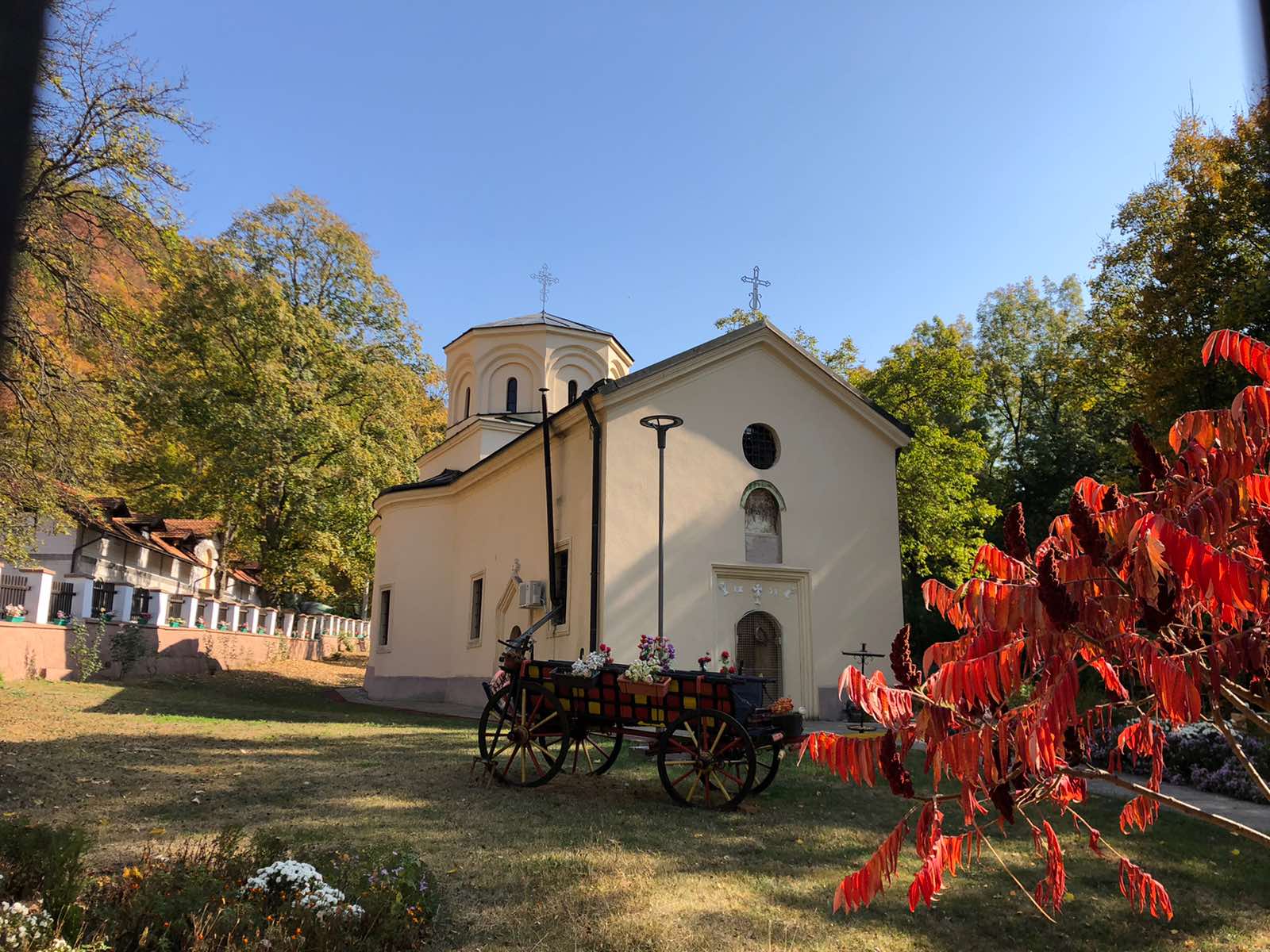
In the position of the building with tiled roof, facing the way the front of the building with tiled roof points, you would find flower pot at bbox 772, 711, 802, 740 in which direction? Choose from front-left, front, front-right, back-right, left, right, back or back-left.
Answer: front-right

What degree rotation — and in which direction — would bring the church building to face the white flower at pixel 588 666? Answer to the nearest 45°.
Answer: approximately 45° to its right

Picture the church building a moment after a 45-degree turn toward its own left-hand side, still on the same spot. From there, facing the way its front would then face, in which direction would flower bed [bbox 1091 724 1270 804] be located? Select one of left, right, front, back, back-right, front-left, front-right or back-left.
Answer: front-right

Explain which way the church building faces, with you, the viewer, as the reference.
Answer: facing the viewer and to the right of the viewer

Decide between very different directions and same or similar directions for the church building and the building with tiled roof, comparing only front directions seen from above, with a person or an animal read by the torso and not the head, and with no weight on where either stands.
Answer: same or similar directions

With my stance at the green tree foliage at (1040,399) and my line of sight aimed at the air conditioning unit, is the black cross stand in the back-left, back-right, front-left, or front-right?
front-left

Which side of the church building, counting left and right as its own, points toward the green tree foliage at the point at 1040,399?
left

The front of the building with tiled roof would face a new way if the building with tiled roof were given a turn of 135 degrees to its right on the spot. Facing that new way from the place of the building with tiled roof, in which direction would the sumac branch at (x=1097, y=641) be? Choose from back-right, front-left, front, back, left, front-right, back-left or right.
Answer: left

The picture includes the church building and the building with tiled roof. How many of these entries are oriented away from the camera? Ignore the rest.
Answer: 0

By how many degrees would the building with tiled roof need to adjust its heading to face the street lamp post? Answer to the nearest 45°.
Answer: approximately 45° to its right

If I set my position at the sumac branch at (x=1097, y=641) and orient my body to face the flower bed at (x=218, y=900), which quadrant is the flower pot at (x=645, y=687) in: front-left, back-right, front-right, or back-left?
front-right

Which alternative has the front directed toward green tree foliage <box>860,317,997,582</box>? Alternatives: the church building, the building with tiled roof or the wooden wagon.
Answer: the building with tiled roof

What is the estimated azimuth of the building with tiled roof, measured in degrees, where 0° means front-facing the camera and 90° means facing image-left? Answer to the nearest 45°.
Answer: approximately 315°
